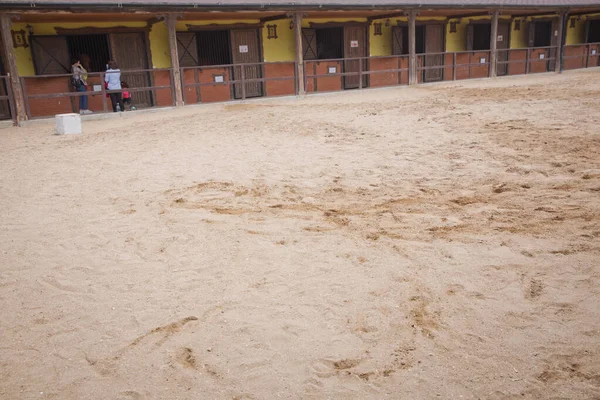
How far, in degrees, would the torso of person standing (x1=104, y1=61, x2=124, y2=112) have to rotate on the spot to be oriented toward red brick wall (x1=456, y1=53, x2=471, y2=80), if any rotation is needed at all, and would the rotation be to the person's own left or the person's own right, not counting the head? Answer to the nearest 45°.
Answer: approximately 90° to the person's own right

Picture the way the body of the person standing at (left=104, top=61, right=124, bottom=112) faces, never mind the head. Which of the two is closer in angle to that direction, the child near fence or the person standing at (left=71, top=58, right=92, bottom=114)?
the child near fence

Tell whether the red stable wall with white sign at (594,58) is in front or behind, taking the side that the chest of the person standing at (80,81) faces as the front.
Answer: in front

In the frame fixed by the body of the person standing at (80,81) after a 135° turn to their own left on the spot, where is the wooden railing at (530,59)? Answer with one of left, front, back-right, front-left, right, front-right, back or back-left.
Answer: back-right

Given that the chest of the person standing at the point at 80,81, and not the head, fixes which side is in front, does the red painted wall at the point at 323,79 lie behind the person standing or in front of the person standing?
in front

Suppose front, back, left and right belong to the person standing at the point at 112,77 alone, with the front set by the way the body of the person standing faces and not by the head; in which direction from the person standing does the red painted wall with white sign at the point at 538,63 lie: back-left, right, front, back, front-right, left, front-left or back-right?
right

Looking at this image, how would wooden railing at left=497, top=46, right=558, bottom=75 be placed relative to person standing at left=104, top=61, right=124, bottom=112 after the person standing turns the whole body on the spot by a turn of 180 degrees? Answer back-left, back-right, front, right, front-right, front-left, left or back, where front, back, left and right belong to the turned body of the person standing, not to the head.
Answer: left

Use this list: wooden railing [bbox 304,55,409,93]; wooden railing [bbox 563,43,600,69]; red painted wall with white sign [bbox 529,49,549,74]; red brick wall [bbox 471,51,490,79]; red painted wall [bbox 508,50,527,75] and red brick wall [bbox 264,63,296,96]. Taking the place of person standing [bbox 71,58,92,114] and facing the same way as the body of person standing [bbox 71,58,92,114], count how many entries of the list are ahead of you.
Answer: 6

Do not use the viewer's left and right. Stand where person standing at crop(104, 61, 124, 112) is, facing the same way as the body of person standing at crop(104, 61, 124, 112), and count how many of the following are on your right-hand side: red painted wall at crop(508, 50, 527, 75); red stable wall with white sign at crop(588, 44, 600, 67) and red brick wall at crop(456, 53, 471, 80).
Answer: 3

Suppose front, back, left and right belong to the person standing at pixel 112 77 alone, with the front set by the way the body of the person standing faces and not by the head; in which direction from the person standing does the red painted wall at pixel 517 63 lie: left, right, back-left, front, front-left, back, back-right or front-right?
right

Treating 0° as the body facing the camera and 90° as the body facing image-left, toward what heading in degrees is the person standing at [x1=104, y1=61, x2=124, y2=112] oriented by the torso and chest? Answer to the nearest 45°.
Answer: approximately 180°
